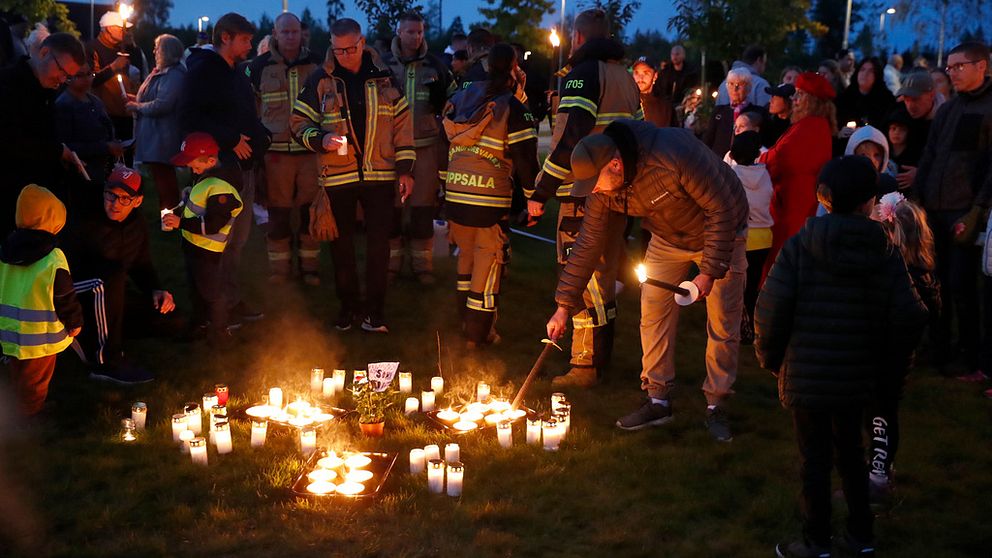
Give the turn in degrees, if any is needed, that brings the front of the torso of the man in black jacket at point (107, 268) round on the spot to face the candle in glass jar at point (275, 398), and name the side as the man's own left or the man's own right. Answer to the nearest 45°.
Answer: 0° — they already face it

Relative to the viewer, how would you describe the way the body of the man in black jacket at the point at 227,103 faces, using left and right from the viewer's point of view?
facing to the right of the viewer

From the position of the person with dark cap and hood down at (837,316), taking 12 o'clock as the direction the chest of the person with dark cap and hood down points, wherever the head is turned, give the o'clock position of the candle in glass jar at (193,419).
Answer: The candle in glass jar is roughly at 9 o'clock from the person with dark cap and hood down.

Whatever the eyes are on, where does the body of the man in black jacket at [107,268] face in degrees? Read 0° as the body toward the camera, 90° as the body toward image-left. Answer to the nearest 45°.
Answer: approximately 315°

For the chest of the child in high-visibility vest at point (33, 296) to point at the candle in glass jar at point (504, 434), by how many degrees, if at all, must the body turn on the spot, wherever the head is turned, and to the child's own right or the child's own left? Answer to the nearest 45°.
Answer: approximately 90° to the child's own right

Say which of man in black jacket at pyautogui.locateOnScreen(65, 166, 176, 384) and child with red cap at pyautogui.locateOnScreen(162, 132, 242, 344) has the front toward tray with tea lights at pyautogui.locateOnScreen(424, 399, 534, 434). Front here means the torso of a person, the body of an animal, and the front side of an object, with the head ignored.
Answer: the man in black jacket

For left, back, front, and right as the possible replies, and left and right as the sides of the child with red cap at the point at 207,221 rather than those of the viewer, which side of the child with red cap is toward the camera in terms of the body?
left

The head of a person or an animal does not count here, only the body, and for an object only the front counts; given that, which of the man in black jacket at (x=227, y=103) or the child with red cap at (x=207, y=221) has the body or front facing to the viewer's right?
the man in black jacket

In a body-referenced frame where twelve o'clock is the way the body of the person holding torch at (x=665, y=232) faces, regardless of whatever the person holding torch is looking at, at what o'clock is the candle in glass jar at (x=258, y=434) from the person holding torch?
The candle in glass jar is roughly at 1 o'clock from the person holding torch.

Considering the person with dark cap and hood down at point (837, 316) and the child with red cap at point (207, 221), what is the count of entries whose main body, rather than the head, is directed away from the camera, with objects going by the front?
1

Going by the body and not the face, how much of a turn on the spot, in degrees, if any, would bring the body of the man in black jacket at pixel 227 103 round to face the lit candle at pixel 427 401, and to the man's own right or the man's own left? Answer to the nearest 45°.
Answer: approximately 45° to the man's own right

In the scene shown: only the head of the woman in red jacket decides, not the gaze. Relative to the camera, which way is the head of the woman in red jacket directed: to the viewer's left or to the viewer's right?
to the viewer's left
